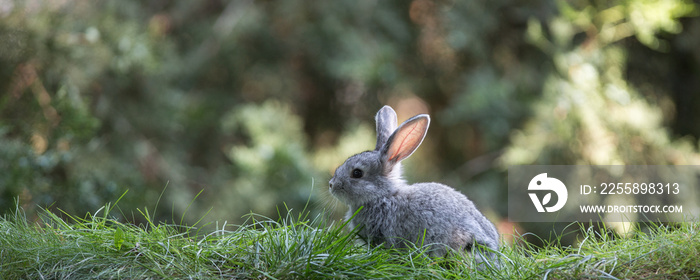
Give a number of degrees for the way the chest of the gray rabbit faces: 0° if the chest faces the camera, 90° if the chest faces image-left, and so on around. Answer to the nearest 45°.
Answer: approximately 90°
